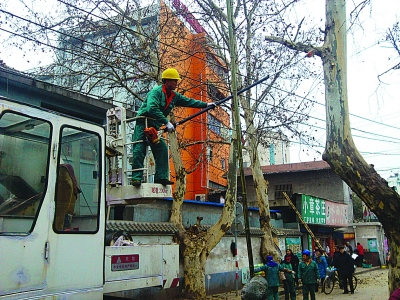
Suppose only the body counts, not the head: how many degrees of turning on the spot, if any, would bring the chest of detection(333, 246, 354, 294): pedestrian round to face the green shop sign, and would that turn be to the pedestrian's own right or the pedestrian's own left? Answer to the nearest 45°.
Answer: approximately 180°

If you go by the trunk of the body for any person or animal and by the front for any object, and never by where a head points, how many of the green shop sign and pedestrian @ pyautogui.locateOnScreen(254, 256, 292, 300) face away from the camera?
1

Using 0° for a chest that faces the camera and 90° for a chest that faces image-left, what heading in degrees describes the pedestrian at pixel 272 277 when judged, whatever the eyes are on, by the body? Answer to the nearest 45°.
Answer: approximately 180°

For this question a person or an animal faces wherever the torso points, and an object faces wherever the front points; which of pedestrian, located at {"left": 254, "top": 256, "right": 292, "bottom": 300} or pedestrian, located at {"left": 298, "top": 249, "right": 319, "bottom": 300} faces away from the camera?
pedestrian, located at {"left": 254, "top": 256, "right": 292, "bottom": 300}

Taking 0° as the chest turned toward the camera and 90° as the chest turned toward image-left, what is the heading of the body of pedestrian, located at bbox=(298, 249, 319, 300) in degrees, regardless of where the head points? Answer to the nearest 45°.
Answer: approximately 0°

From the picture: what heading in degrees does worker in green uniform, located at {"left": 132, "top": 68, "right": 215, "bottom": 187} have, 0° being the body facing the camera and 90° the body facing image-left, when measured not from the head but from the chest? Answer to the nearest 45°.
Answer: approximately 315°
